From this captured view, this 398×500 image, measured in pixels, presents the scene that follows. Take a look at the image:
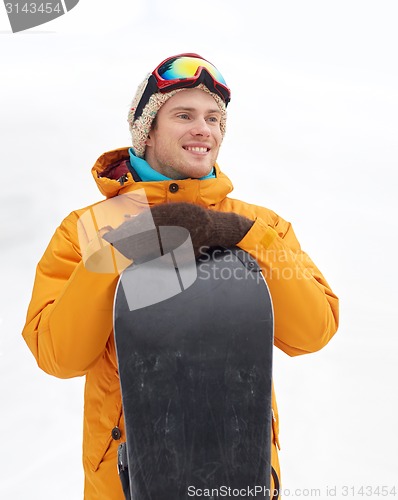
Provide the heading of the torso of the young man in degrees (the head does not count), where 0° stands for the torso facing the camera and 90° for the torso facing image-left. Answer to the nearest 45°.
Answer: approximately 0°

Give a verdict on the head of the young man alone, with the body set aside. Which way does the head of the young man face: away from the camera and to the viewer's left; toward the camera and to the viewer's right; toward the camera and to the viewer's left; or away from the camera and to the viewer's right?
toward the camera and to the viewer's right
